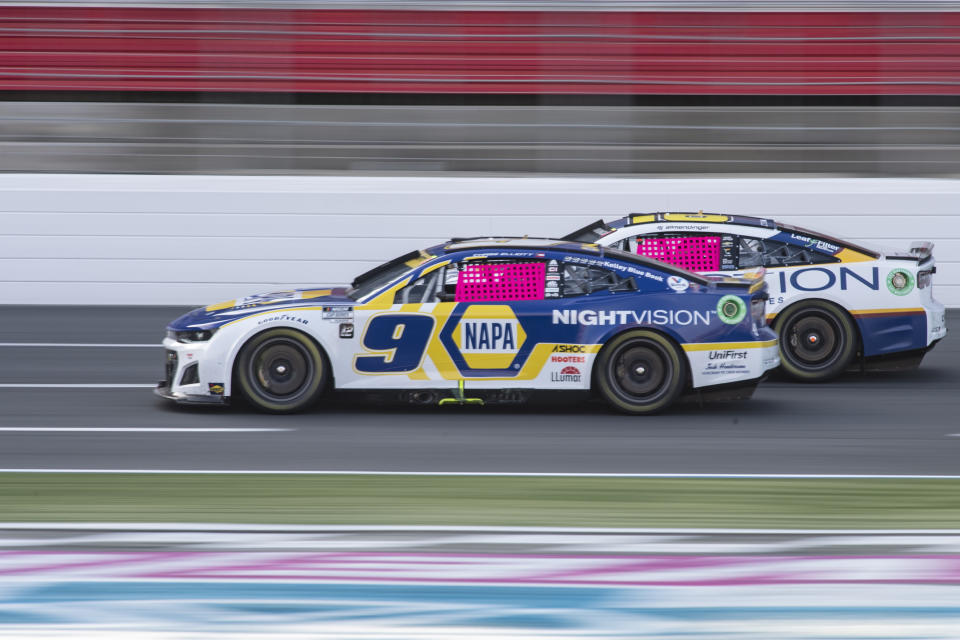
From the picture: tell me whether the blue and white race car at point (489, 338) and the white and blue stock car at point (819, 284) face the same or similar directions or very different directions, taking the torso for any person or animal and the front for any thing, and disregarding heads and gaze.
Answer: same or similar directions

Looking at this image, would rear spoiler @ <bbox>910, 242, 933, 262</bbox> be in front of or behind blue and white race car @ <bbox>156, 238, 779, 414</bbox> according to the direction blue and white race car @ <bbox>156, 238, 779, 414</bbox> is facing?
behind

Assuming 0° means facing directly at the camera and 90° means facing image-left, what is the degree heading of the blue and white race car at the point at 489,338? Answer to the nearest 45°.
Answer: approximately 90°

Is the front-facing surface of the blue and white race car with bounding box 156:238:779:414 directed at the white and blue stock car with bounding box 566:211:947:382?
no

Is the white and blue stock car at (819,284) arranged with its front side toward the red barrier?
no

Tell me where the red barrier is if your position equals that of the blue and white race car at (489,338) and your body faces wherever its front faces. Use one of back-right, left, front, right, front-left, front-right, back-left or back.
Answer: right

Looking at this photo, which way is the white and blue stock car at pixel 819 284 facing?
to the viewer's left

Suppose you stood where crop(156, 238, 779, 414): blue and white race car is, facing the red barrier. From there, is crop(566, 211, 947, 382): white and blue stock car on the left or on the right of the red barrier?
right

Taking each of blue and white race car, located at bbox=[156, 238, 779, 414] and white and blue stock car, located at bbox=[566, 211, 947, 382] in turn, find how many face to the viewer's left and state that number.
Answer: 2
